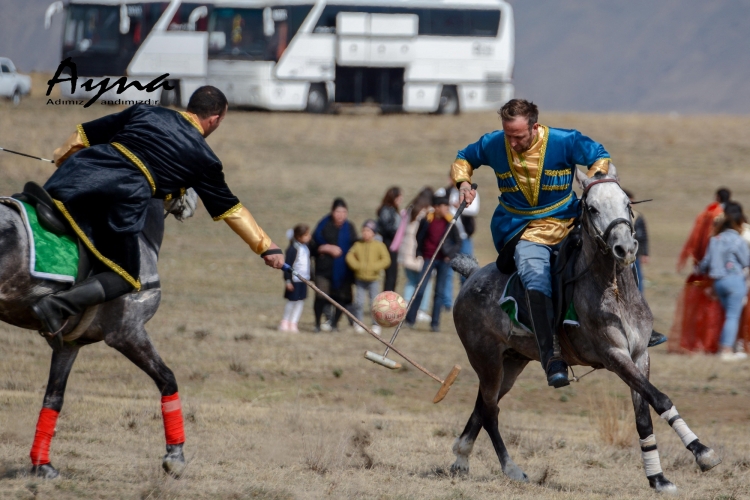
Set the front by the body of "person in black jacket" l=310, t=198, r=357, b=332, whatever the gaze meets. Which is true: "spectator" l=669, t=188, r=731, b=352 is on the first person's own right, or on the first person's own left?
on the first person's own left

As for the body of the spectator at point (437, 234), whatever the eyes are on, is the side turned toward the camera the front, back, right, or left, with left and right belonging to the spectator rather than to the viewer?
front

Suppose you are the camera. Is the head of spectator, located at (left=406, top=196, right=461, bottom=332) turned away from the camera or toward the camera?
toward the camera

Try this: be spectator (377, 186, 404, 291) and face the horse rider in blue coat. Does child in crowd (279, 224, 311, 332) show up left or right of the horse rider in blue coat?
right

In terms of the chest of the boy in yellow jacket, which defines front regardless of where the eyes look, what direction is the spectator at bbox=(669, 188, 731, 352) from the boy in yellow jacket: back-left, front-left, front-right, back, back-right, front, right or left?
left

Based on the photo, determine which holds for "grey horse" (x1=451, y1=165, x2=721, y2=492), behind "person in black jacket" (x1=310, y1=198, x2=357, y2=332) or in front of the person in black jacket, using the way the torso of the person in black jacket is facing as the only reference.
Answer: in front

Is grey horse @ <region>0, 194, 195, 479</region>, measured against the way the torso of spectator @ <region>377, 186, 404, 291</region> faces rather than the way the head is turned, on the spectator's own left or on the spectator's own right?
on the spectator's own right

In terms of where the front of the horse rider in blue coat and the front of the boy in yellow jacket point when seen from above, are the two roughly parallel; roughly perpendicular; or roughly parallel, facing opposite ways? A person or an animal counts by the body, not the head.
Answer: roughly parallel

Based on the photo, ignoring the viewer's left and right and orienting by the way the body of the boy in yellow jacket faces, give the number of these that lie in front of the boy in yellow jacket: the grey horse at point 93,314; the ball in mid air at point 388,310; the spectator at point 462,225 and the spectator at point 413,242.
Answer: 2

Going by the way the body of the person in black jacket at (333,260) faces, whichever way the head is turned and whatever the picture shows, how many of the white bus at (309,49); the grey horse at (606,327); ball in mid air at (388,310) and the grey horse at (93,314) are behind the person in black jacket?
1

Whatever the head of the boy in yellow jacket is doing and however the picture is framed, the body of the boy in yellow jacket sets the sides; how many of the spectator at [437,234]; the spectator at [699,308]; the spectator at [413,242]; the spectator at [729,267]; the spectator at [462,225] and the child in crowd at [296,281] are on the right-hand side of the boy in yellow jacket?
1

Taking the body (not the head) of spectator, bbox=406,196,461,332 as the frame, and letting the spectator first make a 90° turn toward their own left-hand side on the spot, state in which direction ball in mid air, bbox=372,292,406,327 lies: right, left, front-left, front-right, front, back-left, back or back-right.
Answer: right
